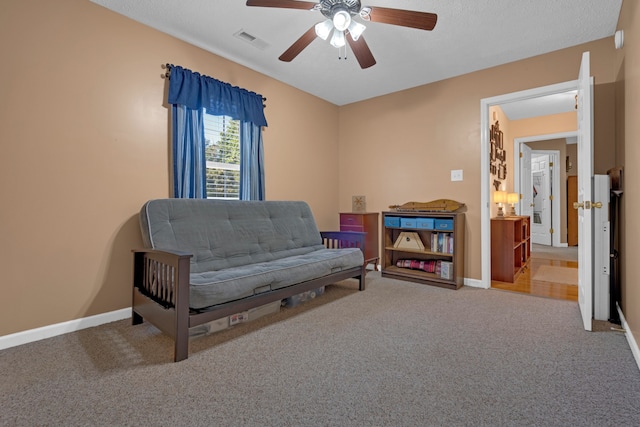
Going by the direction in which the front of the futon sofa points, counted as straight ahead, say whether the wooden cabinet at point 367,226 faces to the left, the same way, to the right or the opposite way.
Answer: to the right

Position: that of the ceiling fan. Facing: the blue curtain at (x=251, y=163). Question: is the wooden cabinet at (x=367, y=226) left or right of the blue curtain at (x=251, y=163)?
right

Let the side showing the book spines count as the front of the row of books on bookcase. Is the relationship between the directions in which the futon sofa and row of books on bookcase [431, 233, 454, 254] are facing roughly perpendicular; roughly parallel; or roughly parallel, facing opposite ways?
roughly perpendicular

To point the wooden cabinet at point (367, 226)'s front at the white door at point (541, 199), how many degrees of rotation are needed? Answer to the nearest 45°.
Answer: approximately 180°

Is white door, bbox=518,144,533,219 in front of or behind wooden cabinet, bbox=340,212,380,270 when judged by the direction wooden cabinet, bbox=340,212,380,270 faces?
behind

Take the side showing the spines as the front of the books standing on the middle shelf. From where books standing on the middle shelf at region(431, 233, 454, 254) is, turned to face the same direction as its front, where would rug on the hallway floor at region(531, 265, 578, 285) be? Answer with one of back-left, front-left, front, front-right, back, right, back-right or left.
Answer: back-left

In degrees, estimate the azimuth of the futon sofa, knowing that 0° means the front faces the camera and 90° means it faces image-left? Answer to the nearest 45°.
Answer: approximately 315°

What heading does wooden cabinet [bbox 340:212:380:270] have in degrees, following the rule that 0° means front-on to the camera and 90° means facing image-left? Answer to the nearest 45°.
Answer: approximately 45°

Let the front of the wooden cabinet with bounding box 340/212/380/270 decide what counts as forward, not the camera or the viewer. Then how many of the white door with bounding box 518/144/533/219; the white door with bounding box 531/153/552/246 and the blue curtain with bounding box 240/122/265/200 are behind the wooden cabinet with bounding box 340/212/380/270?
2

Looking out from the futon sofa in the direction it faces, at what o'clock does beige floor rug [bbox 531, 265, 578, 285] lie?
The beige floor rug is roughly at 10 o'clock from the futon sofa.
